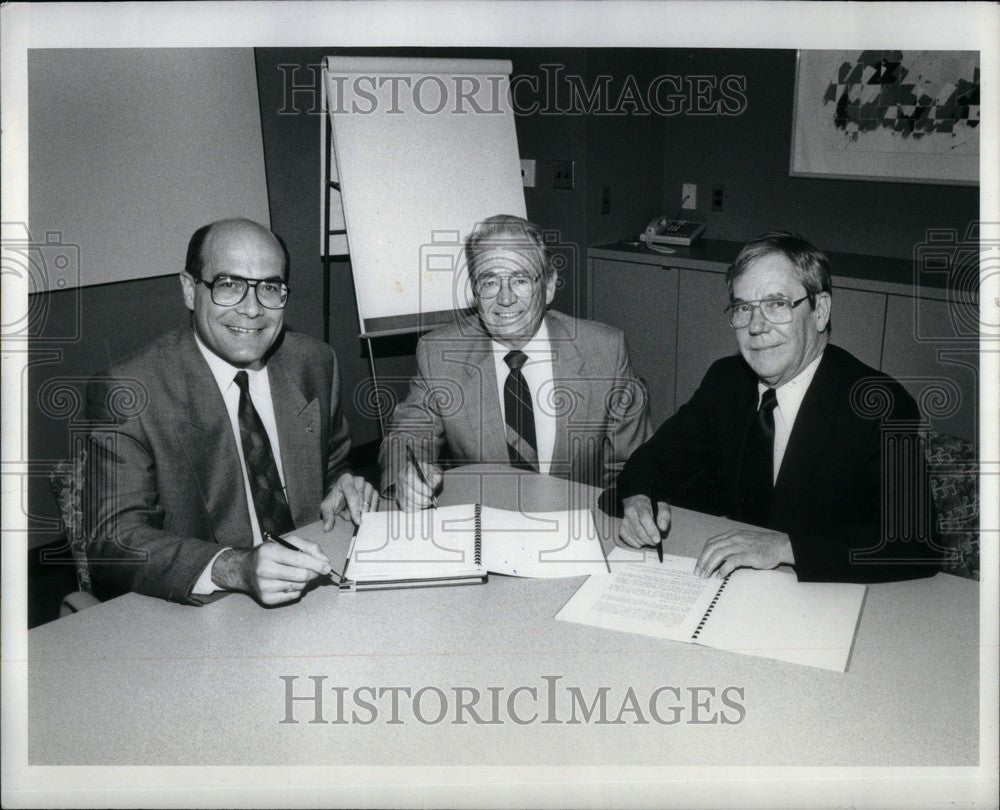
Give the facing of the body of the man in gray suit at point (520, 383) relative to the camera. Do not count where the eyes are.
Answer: toward the camera

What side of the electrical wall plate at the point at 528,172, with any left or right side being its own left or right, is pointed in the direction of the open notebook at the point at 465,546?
front

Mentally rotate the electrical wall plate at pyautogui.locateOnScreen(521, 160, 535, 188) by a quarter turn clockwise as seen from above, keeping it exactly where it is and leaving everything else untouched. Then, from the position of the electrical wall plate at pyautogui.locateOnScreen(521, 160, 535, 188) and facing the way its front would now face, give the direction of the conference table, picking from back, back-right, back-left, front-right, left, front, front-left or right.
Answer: left

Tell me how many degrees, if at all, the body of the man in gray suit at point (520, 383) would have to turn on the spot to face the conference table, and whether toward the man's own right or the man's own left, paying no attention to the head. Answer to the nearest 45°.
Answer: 0° — they already face it

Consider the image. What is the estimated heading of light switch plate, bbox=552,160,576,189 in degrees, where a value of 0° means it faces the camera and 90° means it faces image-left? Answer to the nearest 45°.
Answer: approximately 0°

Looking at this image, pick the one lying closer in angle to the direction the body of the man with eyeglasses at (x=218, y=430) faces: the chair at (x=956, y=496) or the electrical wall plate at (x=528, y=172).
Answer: the chair

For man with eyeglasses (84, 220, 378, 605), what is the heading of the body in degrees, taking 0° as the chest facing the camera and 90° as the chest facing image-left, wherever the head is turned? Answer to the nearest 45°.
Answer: approximately 315°

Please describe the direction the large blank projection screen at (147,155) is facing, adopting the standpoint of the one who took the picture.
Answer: facing the viewer and to the right of the viewer

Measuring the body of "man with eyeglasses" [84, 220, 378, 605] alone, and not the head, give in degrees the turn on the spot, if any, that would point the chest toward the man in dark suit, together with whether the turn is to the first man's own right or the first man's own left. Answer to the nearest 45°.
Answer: approximately 45° to the first man's own left

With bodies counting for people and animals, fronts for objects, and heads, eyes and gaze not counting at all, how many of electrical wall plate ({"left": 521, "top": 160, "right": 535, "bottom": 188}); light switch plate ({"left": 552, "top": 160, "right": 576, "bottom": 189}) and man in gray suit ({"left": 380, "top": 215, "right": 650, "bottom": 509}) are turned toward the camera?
3

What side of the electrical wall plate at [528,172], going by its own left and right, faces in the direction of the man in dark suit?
front

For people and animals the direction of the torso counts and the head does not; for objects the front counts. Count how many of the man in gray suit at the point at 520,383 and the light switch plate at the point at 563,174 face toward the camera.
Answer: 2

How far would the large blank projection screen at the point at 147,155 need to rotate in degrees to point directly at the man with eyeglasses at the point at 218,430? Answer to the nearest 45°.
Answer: approximately 45° to its right
